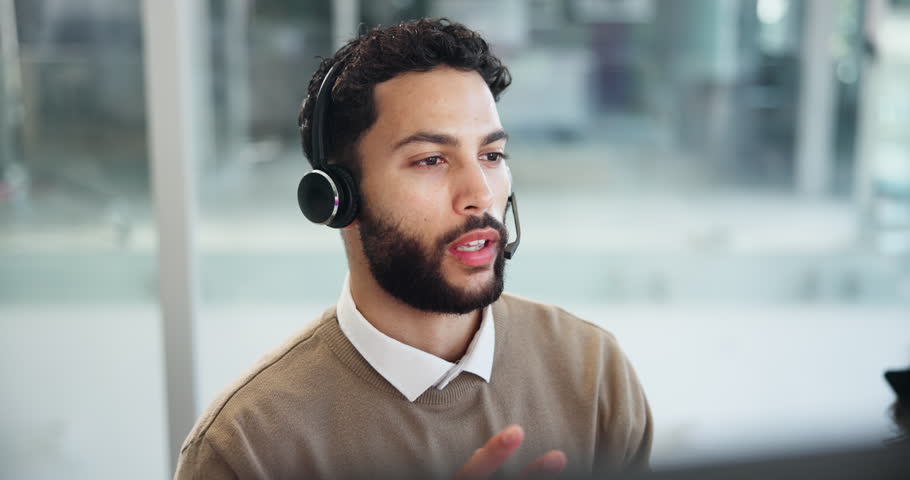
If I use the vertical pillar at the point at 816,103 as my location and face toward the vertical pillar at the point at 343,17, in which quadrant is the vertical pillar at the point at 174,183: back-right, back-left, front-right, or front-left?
front-left

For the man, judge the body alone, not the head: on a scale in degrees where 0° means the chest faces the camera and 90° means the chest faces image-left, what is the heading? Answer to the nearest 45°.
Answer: approximately 315°

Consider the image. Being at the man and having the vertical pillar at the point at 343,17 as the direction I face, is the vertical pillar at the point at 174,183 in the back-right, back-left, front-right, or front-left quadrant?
front-left

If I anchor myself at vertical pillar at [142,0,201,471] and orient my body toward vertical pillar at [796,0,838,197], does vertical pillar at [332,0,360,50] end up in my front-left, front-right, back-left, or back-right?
front-left

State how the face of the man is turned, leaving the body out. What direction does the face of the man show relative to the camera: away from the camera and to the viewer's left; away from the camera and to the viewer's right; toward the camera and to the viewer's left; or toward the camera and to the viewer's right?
toward the camera and to the viewer's right

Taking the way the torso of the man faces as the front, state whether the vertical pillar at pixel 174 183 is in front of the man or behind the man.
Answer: behind

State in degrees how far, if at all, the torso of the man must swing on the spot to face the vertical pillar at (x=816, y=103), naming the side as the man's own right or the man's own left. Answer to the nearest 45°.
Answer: approximately 90° to the man's own left

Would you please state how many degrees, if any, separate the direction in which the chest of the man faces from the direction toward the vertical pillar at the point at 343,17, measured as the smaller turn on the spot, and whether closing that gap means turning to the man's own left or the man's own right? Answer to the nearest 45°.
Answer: approximately 135° to the man's own left
